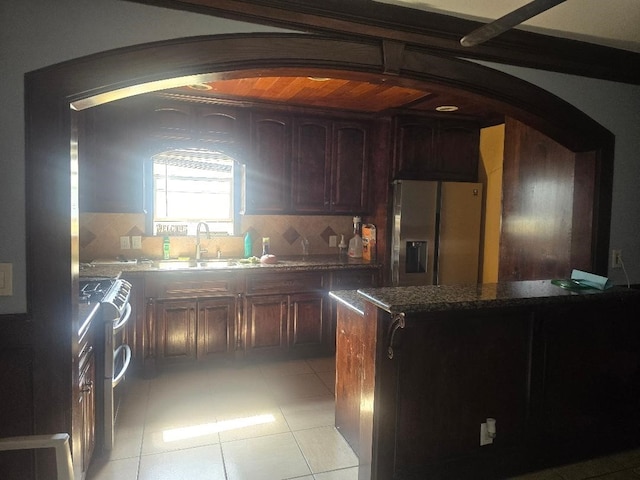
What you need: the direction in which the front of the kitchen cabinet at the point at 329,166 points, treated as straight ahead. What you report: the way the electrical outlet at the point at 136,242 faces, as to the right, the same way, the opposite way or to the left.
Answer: the same way

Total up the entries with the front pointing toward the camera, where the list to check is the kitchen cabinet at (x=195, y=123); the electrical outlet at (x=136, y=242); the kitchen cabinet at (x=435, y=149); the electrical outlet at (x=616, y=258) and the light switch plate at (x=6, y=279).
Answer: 5

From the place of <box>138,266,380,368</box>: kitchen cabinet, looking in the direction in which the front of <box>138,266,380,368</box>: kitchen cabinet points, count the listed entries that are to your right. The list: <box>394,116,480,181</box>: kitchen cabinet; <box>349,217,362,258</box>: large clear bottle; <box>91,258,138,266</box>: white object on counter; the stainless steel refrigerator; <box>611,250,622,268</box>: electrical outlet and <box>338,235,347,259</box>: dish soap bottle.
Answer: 1

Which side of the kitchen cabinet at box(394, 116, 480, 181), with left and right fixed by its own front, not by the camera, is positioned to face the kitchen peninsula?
front

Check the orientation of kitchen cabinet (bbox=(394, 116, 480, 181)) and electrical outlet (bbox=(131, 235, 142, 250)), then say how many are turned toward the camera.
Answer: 2

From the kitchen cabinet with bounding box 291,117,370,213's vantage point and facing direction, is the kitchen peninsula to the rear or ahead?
ahead

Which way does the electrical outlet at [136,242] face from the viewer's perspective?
toward the camera

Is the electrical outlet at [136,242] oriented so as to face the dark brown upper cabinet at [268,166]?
no

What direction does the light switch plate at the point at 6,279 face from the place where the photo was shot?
facing the viewer

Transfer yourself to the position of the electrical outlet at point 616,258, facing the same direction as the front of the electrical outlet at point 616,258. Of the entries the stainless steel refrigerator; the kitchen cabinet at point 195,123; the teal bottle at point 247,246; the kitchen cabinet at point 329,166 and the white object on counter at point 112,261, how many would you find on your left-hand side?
0

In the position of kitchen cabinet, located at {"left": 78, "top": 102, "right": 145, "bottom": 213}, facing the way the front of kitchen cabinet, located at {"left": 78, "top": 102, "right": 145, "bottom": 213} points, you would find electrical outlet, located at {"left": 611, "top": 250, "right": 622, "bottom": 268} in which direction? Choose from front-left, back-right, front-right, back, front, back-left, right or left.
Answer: front-left

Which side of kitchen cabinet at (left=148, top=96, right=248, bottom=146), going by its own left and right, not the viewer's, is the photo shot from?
front

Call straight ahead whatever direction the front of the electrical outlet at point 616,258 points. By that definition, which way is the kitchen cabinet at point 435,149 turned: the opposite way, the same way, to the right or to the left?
the same way

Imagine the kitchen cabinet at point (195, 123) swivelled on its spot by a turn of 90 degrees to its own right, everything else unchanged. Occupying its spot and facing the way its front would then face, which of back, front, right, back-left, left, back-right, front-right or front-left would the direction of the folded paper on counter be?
back-left

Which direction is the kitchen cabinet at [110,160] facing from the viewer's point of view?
toward the camera

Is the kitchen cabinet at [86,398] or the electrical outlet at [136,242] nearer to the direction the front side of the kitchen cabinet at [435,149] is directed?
the kitchen cabinet

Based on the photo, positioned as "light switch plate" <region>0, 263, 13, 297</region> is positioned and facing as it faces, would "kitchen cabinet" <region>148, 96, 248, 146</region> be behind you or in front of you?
behind
